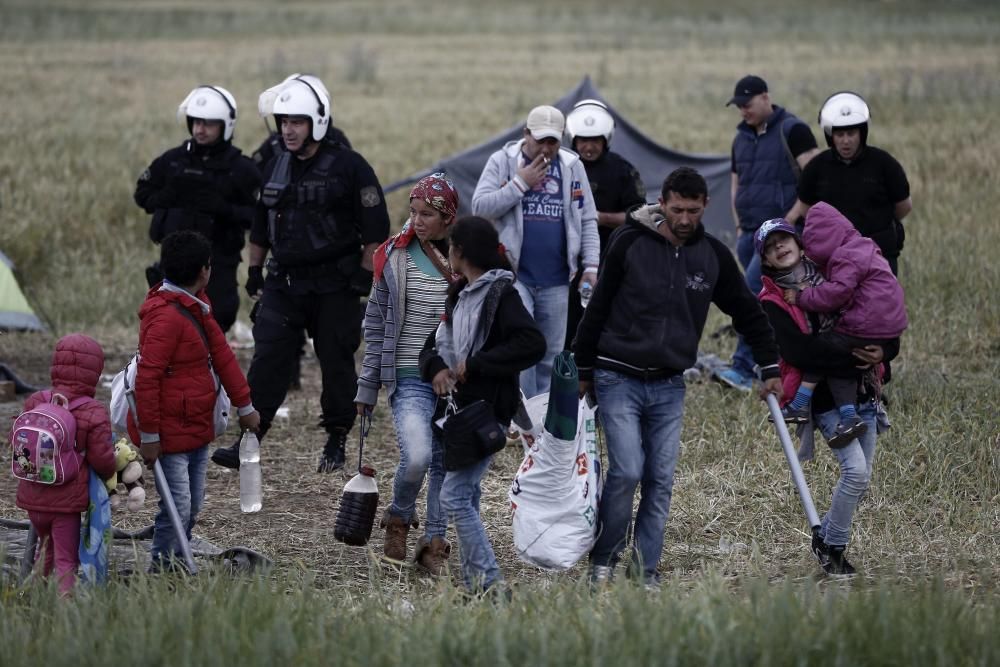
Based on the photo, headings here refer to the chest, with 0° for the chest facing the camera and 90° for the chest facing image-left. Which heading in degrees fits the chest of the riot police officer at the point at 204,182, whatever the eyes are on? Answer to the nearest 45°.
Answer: approximately 45°

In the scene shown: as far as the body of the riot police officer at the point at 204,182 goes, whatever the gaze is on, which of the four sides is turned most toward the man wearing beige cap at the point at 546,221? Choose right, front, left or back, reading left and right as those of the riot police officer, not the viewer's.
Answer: left

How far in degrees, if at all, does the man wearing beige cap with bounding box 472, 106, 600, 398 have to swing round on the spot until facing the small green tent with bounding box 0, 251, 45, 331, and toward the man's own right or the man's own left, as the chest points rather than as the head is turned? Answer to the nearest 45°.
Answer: approximately 135° to the man's own right

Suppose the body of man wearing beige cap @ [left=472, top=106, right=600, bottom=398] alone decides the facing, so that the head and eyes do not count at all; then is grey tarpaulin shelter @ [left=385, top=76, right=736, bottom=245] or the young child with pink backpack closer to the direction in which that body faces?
the young child with pink backpack

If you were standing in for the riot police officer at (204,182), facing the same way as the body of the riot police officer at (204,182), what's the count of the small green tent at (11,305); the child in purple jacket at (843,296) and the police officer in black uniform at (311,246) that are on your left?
2

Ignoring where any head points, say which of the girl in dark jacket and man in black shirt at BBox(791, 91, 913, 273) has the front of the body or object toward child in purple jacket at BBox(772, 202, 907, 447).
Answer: the man in black shirt

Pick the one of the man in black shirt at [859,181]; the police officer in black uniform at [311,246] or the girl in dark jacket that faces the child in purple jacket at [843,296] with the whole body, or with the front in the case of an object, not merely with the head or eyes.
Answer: the man in black shirt

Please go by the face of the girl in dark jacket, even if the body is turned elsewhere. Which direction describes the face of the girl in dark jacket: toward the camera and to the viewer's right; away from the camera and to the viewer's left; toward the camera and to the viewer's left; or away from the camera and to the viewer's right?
away from the camera and to the viewer's left

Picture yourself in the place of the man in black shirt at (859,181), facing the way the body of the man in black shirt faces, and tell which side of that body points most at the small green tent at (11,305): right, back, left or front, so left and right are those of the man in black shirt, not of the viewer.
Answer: right

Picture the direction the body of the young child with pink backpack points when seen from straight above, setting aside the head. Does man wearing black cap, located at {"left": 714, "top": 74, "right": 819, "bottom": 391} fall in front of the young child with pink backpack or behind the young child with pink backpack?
in front
